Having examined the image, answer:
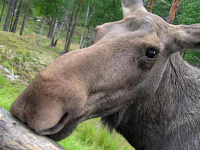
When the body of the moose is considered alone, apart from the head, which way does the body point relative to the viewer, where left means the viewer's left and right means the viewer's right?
facing the viewer and to the left of the viewer

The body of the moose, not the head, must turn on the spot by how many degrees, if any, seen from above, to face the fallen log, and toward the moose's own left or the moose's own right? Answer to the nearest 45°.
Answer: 0° — it already faces it
